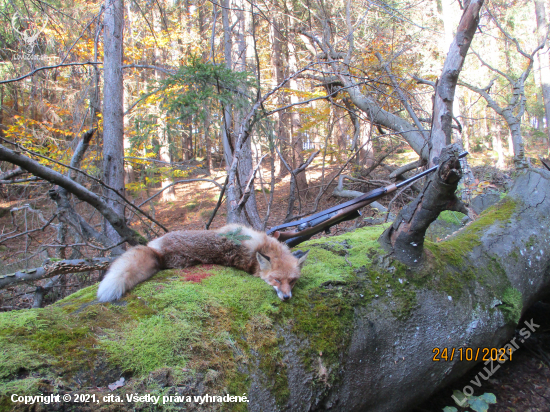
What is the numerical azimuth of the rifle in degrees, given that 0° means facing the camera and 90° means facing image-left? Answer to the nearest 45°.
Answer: approximately 270°

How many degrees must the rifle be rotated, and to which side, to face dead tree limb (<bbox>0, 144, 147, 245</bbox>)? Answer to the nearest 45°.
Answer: approximately 180°

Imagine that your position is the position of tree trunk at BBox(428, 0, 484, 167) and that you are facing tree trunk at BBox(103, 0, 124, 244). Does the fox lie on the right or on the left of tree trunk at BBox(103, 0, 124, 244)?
left

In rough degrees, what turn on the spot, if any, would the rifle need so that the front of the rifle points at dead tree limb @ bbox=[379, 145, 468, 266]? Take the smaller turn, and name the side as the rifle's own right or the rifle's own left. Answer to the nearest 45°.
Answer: approximately 45° to the rifle's own right

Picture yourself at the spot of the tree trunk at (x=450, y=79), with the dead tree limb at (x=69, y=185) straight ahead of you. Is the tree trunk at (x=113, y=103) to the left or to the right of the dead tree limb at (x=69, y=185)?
right
